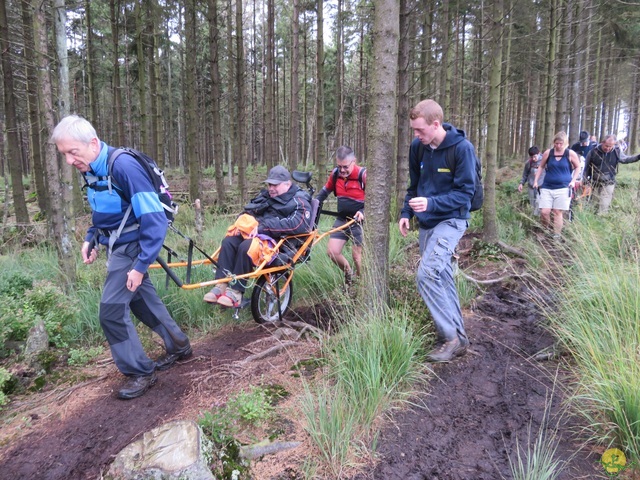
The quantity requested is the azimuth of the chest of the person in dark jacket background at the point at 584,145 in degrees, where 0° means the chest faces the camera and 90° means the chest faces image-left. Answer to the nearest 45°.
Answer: approximately 0°

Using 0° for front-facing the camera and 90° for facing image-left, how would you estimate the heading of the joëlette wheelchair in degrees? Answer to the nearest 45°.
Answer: approximately 45°

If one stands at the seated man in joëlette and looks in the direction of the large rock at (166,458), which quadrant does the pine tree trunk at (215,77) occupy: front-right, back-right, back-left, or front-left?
back-right

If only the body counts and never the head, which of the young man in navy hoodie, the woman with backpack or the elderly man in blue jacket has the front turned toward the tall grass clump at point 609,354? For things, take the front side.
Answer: the woman with backpack

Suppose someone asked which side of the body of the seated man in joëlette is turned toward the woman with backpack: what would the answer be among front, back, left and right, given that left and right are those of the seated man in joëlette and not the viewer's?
back

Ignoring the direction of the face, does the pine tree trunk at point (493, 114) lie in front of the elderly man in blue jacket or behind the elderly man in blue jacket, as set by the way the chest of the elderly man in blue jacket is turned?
behind

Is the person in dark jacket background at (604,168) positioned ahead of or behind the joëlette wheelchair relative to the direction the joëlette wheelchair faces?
behind

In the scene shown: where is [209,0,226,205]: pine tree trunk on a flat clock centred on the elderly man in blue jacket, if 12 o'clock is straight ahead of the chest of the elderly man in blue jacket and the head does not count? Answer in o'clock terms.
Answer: The pine tree trunk is roughly at 5 o'clock from the elderly man in blue jacket.

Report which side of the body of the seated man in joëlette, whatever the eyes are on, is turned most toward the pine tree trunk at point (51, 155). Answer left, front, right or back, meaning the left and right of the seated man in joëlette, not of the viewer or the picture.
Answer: right

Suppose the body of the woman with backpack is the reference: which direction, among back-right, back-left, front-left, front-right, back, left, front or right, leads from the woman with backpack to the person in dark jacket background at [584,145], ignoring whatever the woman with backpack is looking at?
back

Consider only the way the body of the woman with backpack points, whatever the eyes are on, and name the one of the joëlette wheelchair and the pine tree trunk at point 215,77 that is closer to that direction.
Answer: the joëlette wheelchair
